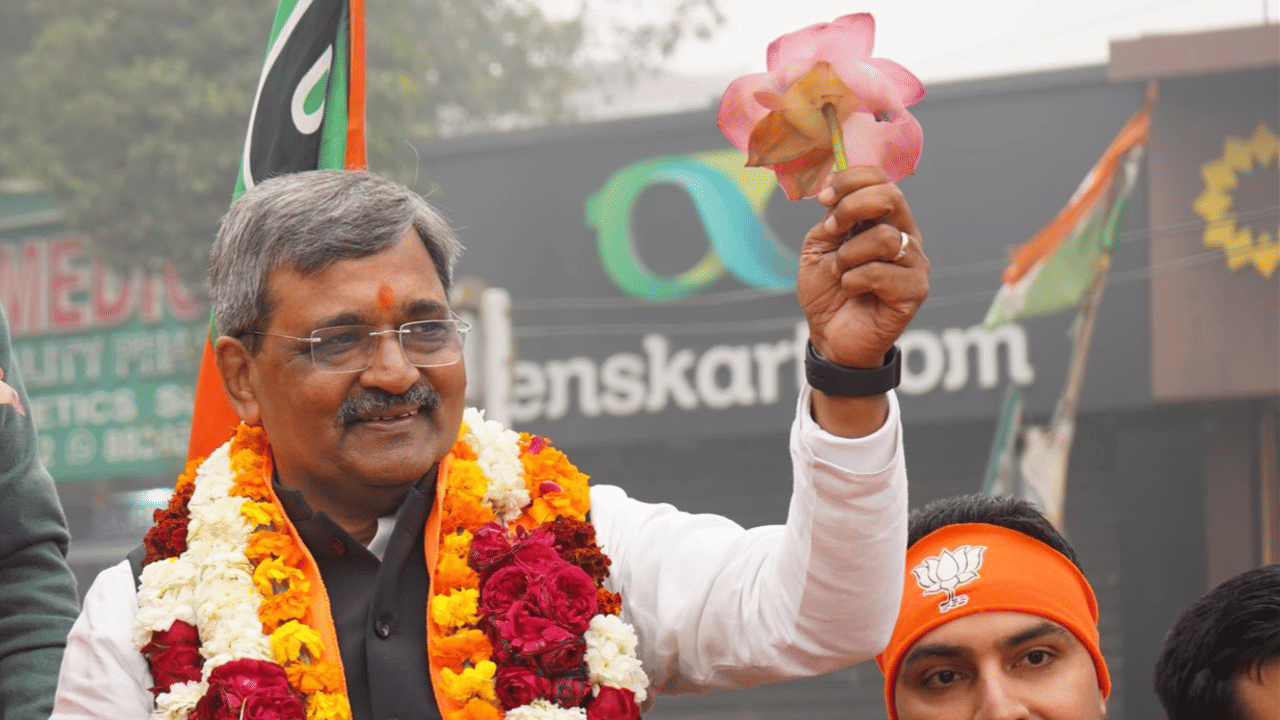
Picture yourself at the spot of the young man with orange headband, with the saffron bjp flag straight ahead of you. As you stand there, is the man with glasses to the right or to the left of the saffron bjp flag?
left

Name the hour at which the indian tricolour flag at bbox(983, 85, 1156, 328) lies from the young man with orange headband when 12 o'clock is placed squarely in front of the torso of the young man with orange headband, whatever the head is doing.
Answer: The indian tricolour flag is roughly at 6 o'clock from the young man with orange headband.

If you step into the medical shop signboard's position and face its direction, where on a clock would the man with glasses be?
The man with glasses is roughly at 12 o'clock from the medical shop signboard.

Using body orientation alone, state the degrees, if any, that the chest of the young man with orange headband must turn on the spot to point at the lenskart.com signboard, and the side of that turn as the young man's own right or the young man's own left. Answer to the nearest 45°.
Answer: approximately 180°

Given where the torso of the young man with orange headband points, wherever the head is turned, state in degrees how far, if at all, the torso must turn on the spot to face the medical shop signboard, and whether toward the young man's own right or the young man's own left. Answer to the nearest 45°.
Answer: approximately 135° to the young man's own right

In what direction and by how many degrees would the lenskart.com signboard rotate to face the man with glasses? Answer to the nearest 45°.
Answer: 0° — it already faces them

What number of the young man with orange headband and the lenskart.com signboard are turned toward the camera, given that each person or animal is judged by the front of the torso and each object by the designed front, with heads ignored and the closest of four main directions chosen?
2

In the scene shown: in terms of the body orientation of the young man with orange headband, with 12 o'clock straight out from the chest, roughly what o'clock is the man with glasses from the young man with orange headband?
The man with glasses is roughly at 2 o'clock from the young man with orange headband.
